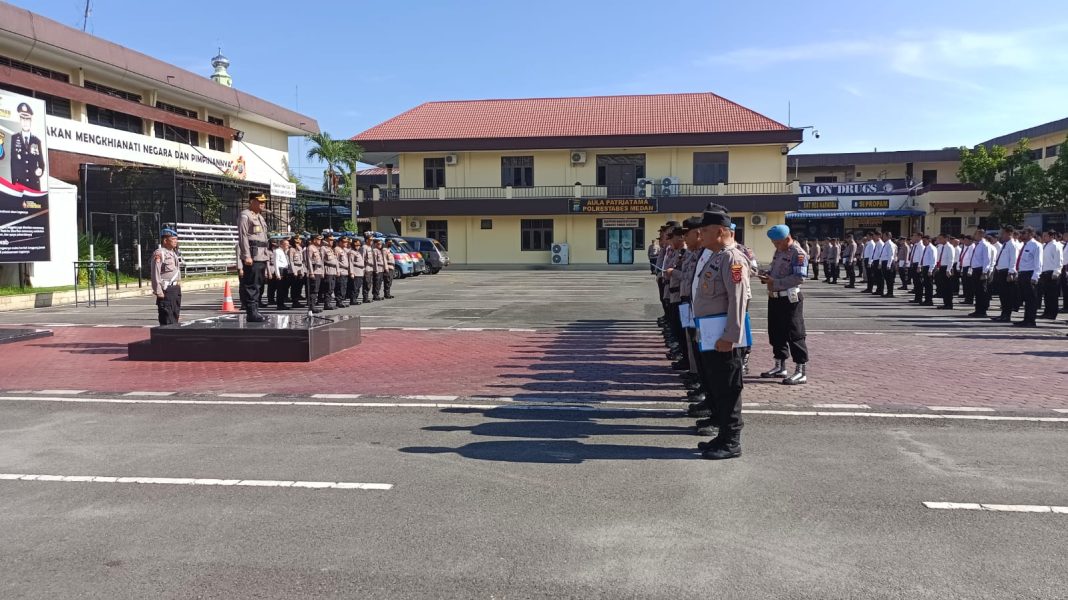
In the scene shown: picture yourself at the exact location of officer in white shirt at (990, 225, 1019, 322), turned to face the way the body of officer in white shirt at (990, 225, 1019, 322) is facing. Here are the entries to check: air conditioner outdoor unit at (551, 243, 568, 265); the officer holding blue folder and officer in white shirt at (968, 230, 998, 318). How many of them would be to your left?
1

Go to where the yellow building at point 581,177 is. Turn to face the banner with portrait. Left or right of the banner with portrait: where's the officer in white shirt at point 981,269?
left

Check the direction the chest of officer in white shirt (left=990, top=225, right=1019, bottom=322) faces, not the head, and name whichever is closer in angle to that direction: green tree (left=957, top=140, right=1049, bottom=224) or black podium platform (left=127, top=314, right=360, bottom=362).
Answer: the black podium platform

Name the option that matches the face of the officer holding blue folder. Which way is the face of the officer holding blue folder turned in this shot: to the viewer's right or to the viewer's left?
to the viewer's left

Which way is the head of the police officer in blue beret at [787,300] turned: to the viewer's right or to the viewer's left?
to the viewer's left

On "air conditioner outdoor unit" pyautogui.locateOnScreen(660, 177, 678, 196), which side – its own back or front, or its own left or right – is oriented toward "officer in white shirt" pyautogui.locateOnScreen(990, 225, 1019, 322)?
front

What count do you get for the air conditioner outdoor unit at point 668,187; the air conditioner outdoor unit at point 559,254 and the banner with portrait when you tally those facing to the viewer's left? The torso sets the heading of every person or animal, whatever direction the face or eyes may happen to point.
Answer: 0

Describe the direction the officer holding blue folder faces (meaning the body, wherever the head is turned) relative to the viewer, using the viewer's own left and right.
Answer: facing to the left of the viewer

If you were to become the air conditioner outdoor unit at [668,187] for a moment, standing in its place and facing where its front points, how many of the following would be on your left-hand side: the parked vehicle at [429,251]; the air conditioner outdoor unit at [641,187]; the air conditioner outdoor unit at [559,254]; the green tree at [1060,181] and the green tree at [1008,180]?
2

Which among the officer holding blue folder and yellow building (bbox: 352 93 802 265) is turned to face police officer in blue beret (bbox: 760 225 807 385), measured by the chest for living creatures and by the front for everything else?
the yellow building

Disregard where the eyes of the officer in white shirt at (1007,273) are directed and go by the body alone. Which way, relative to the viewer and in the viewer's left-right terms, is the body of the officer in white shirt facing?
facing to the left of the viewer

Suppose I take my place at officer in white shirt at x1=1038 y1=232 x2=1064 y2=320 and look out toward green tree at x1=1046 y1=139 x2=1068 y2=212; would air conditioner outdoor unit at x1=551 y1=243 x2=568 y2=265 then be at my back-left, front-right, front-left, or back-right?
front-left

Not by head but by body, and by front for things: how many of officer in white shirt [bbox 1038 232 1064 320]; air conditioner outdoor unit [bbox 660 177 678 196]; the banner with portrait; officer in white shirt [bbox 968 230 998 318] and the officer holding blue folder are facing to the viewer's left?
3

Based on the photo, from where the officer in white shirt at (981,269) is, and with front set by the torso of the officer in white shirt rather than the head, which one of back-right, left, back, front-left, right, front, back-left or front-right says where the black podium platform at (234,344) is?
front-left

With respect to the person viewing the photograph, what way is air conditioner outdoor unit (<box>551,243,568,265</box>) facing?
facing the viewer

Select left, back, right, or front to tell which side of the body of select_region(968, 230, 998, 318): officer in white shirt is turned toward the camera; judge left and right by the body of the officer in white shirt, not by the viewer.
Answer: left

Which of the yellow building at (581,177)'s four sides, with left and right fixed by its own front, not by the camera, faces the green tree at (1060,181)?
left

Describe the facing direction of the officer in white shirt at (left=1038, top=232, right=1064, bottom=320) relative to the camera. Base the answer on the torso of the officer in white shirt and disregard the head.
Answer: to the viewer's left

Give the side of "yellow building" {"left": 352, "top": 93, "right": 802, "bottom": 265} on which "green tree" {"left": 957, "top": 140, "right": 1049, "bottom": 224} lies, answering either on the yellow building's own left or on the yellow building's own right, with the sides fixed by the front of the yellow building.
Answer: on the yellow building's own left
